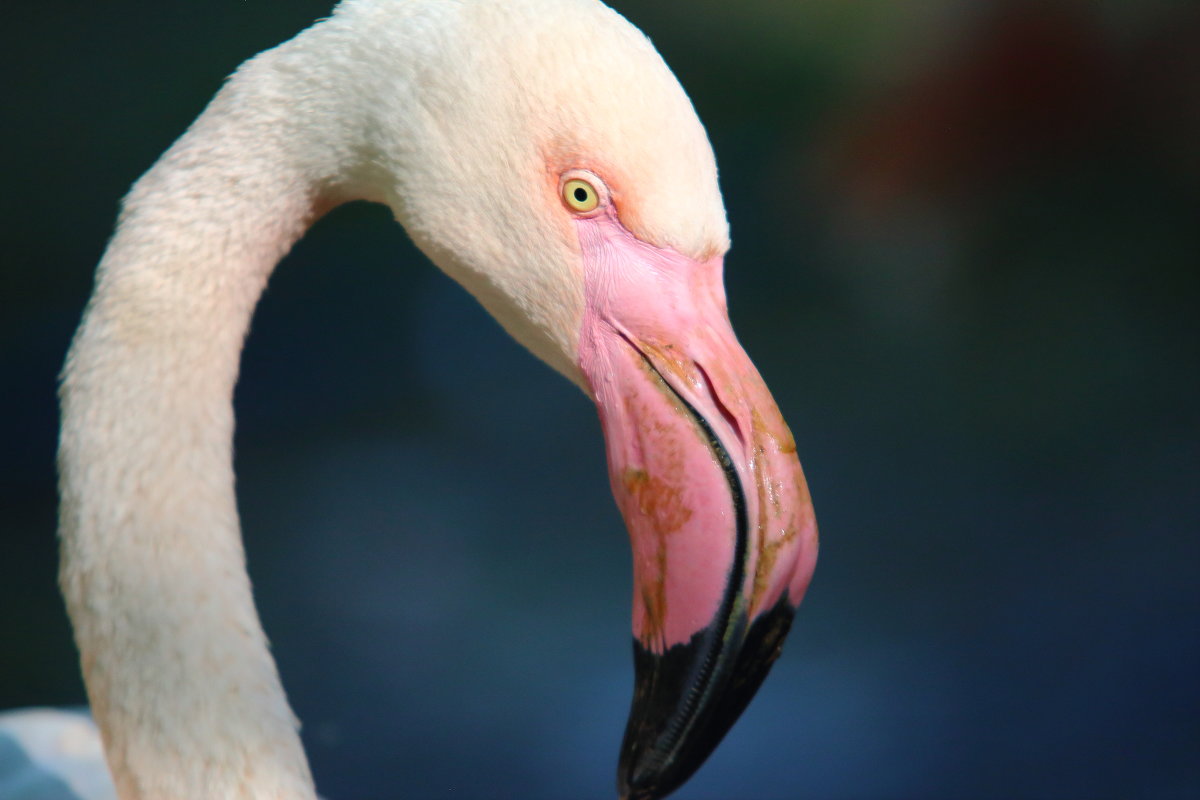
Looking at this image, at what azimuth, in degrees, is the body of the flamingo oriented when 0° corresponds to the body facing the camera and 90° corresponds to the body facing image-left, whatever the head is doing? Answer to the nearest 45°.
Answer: approximately 270°
